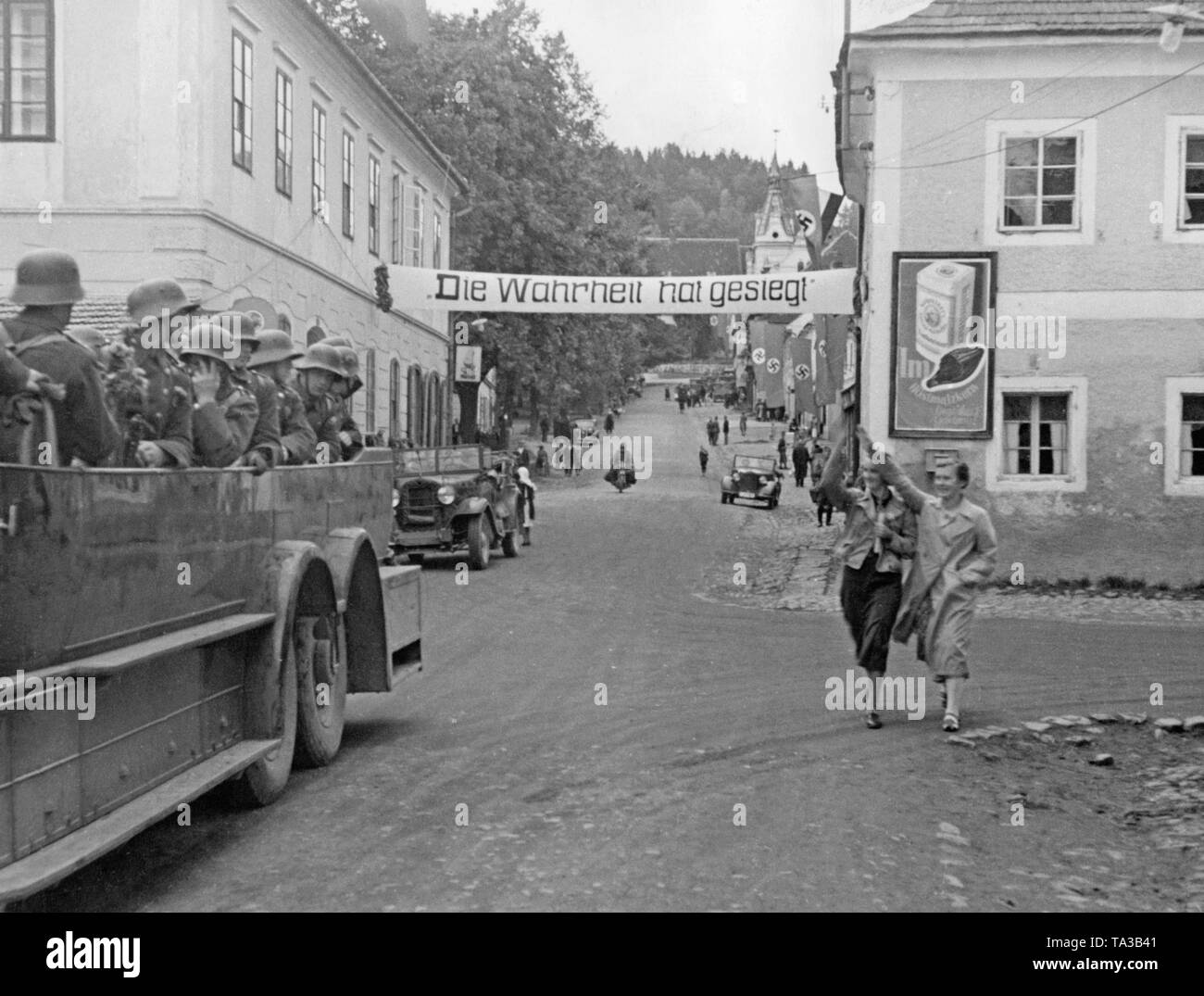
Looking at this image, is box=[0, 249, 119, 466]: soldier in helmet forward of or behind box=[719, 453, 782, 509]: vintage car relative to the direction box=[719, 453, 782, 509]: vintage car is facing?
forward

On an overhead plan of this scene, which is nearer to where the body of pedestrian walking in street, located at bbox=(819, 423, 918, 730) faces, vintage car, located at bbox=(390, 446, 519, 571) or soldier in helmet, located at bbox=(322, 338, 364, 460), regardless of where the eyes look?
the soldier in helmet

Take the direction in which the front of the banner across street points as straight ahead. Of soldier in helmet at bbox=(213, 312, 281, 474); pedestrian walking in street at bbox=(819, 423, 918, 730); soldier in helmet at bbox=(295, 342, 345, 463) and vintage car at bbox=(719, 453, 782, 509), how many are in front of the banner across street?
3

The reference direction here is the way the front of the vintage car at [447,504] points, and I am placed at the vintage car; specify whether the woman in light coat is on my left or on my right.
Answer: on my left

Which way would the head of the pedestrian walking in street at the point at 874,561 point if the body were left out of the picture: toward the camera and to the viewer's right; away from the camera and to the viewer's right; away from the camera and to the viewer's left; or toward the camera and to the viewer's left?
toward the camera and to the viewer's left

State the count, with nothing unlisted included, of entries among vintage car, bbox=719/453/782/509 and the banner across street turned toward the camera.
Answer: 2

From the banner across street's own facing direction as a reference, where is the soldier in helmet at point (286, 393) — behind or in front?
in front

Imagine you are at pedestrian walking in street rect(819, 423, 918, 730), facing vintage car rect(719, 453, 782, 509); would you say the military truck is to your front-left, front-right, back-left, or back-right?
back-left

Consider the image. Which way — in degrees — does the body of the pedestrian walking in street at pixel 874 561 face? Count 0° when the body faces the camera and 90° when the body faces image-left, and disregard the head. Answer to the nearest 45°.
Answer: approximately 0°

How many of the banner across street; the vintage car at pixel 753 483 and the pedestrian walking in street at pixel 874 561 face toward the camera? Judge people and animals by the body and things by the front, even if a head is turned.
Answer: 3

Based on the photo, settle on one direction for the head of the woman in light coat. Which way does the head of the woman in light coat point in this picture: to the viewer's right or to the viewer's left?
to the viewer's left

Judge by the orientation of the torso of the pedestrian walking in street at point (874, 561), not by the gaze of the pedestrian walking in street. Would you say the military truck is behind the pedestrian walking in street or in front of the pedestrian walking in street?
in front
